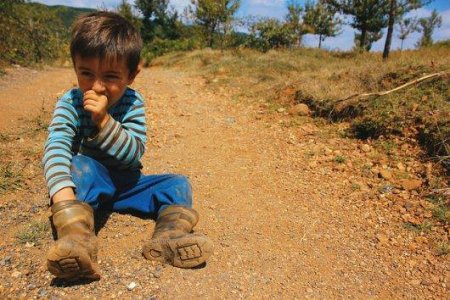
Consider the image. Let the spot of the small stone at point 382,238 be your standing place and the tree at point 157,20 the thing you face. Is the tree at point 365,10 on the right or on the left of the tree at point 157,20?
right

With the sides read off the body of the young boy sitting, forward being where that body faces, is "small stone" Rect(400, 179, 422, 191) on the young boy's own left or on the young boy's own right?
on the young boy's own left

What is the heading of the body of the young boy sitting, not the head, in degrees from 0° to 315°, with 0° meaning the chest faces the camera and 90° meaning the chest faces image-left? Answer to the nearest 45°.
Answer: approximately 0°

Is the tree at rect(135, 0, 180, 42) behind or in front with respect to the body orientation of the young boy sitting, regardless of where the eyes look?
behind

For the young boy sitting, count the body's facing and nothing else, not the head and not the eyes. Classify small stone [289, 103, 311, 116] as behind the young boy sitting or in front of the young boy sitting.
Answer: behind

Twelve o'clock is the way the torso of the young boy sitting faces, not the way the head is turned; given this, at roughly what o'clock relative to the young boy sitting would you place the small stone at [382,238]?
The small stone is roughly at 9 o'clock from the young boy sitting.

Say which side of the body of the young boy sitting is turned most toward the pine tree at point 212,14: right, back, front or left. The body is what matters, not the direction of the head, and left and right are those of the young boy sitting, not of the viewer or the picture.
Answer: back
